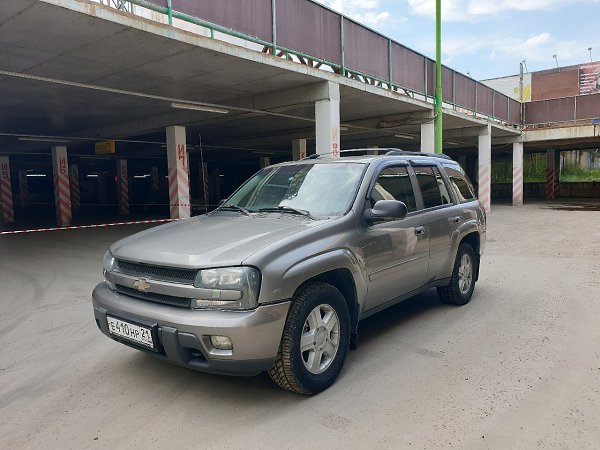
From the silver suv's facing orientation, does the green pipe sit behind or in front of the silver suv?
behind

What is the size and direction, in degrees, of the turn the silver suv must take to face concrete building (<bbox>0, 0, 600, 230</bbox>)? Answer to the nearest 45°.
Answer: approximately 135° to its right

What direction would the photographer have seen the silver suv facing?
facing the viewer and to the left of the viewer

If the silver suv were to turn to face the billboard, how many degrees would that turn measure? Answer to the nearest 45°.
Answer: approximately 180°
